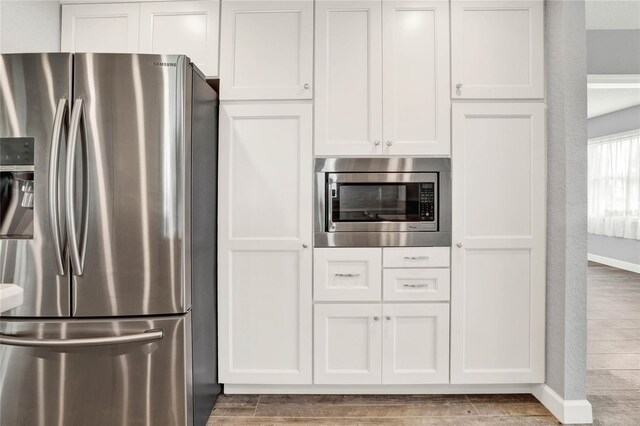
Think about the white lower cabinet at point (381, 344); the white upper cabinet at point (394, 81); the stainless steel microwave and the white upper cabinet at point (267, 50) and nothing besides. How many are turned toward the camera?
4

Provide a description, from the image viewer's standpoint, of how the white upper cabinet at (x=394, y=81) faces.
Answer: facing the viewer

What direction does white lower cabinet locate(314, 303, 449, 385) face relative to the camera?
toward the camera

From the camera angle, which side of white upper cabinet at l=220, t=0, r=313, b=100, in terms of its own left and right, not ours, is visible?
front

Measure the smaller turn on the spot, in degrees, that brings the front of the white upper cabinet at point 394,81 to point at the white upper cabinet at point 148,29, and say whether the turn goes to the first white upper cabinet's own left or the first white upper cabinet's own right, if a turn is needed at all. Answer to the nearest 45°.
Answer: approximately 90° to the first white upper cabinet's own right

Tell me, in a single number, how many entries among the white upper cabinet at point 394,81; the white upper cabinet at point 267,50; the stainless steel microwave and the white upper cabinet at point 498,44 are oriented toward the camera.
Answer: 4

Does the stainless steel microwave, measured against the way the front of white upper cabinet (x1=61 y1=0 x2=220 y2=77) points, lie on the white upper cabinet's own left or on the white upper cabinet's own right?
on the white upper cabinet's own left

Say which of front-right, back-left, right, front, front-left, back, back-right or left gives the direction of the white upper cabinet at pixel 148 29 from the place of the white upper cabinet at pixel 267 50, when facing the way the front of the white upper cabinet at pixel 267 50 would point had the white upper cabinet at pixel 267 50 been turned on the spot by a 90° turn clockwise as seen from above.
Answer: front

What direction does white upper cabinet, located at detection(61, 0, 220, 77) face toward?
toward the camera
